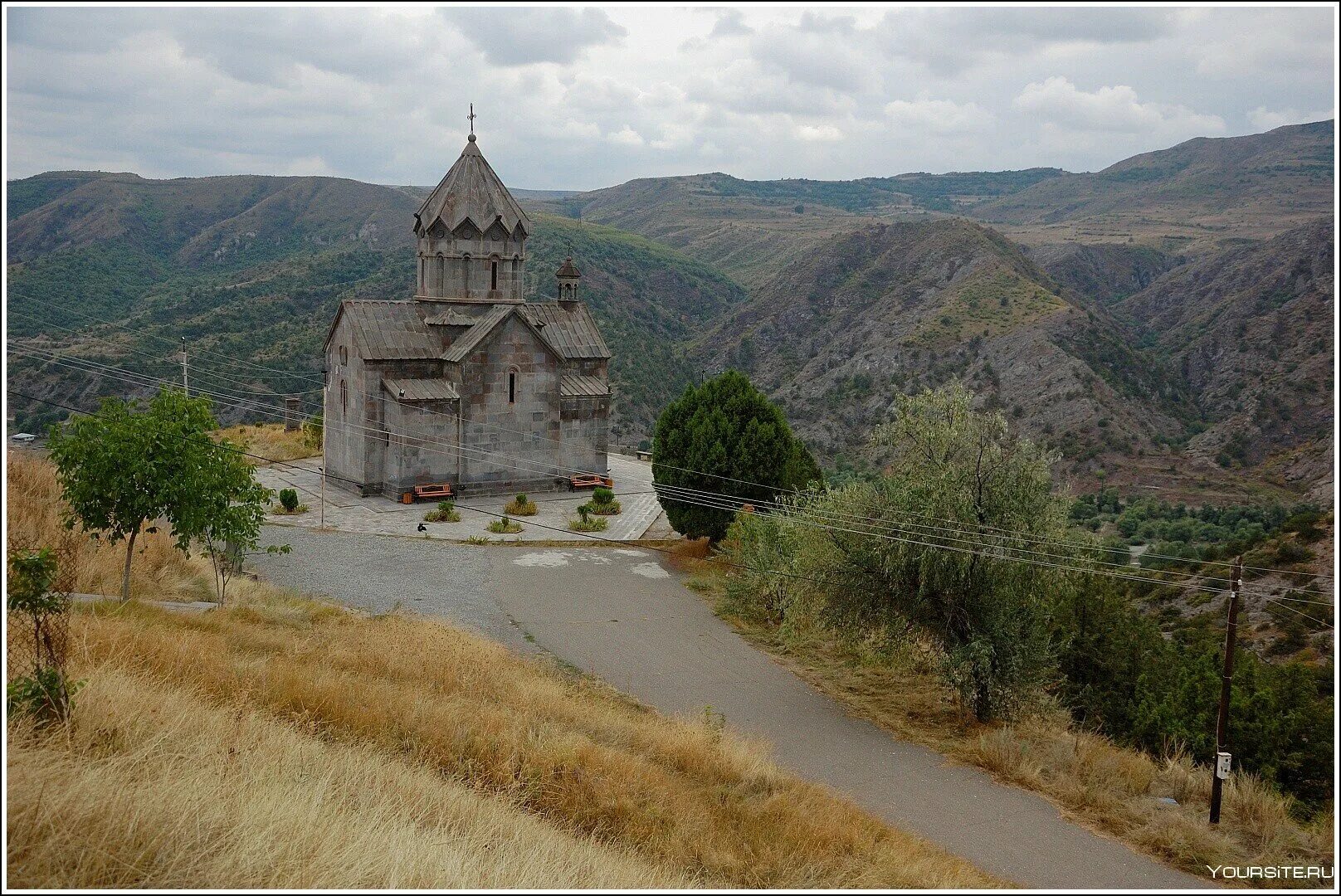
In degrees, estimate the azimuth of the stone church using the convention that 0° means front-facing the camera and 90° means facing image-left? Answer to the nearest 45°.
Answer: approximately 270°

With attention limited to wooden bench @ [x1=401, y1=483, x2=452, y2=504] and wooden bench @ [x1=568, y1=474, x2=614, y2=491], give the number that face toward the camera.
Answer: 2

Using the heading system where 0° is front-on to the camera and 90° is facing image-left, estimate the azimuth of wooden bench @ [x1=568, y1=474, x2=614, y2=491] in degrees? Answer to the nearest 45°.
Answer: approximately 0°

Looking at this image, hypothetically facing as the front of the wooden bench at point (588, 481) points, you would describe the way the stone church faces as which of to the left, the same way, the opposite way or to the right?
to the left

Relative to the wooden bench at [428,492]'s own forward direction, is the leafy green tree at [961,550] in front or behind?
in front

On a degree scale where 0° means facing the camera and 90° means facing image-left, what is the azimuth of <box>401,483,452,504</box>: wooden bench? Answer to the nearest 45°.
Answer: approximately 0°

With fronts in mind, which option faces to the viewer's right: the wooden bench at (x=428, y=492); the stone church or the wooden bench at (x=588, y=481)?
the stone church

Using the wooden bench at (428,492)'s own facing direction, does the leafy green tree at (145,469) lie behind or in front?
in front
